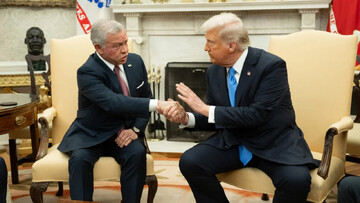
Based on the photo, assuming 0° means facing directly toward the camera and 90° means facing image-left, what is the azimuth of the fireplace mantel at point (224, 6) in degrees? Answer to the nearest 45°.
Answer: approximately 0°

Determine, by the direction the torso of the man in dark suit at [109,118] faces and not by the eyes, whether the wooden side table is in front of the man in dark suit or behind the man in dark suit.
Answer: behind

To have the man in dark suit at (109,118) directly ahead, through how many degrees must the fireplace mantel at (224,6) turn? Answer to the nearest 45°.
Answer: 0° — it already faces them

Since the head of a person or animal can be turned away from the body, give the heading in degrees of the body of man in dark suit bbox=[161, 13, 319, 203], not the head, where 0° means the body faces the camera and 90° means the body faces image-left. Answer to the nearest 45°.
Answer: approximately 45°

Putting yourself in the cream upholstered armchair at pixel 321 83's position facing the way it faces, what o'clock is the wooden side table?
The wooden side table is roughly at 1 o'clock from the cream upholstered armchair.

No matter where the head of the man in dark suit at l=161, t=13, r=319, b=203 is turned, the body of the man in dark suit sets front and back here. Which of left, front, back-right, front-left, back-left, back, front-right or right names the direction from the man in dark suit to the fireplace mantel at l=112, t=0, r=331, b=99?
back-right

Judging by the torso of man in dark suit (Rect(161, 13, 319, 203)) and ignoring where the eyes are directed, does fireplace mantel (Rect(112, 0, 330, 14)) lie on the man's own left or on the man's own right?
on the man's own right

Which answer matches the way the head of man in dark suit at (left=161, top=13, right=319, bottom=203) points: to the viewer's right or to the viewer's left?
to the viewer's left

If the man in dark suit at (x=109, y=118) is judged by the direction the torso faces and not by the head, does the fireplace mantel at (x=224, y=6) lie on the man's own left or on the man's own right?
on the man's own left
